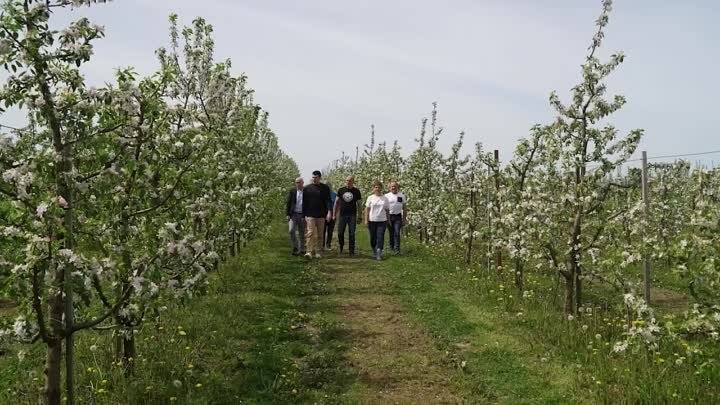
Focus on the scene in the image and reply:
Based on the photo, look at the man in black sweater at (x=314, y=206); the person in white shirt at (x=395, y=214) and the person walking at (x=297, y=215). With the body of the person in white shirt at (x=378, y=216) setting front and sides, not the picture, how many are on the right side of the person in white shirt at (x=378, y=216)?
2

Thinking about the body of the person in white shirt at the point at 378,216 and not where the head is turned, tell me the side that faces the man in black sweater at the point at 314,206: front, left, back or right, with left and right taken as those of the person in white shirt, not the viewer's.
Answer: right

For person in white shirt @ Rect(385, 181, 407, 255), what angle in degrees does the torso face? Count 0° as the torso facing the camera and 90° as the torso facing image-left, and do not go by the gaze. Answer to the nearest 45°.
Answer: approximately 0°

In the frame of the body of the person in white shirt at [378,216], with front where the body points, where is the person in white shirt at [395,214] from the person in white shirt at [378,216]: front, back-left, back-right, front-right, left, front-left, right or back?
back-left

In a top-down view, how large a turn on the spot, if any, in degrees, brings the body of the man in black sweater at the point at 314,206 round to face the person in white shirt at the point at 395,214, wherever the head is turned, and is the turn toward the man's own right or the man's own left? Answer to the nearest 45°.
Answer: approximately 90° to the man's own left

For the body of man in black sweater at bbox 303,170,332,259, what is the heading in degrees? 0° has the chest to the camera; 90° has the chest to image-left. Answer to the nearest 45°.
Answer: approximately 0°

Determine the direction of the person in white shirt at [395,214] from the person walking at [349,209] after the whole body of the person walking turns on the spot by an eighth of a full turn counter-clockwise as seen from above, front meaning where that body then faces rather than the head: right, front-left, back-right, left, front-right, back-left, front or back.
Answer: front-left

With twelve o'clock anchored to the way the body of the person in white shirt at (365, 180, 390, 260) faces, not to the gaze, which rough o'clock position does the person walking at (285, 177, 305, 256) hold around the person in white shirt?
The person walking is roughly at 3 o'clock from the person in white shirt.
